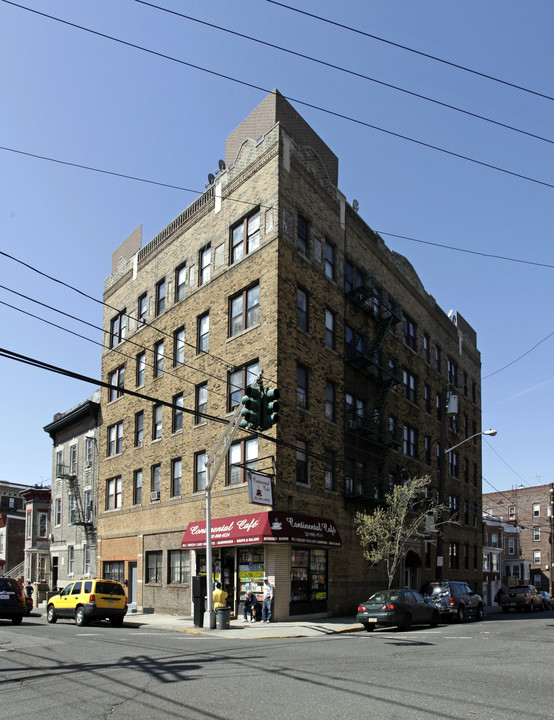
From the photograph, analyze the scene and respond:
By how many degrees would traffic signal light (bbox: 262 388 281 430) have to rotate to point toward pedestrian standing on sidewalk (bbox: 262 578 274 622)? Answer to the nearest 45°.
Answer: approximately 135° to its left

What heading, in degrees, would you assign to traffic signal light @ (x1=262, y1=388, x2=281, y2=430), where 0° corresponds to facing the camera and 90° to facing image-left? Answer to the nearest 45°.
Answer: approximately 315°

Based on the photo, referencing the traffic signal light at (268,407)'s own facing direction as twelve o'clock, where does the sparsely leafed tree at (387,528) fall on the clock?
The sparsely leafed tree is roughly at 8 o'clock from the traffic signal light.

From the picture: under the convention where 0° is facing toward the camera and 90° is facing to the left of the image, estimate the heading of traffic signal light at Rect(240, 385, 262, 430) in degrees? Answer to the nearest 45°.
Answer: approximately 45°

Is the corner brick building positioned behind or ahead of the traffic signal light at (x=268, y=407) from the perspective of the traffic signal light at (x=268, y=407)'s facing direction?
behind

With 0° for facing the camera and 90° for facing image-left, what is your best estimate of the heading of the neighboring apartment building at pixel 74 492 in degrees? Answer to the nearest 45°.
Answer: approximately 45°

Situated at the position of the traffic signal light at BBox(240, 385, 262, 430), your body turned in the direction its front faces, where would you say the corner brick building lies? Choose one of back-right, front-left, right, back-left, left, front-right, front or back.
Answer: back-right
